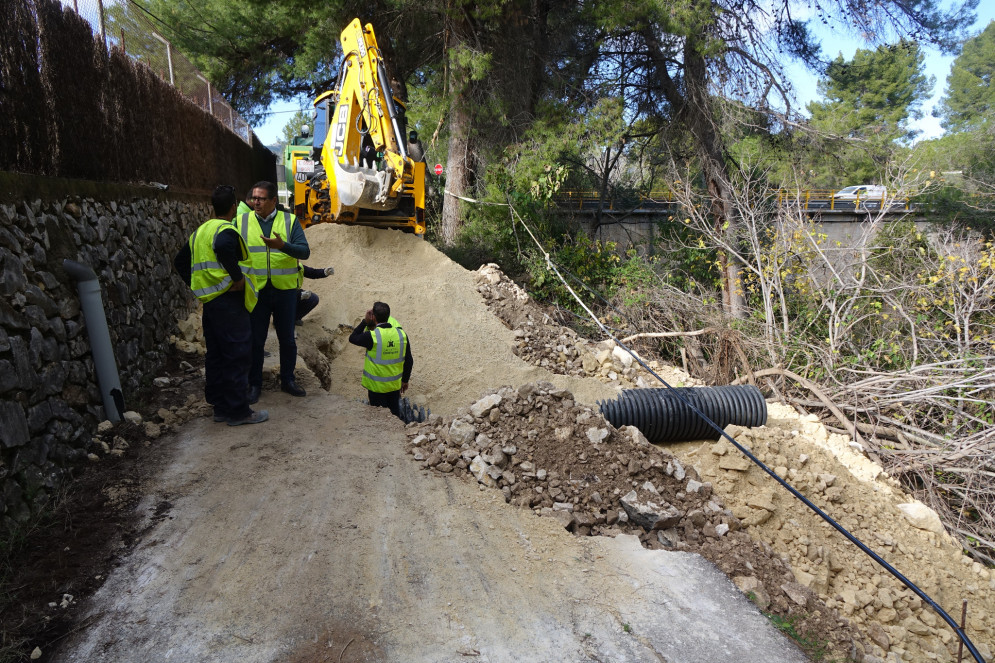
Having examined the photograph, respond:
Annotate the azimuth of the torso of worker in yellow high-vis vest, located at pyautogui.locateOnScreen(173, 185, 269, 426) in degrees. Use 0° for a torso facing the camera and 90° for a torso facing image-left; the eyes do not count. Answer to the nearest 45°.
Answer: approximately 225°

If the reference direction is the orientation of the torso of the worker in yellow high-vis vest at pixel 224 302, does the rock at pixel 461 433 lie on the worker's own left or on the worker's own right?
on the worker's own right

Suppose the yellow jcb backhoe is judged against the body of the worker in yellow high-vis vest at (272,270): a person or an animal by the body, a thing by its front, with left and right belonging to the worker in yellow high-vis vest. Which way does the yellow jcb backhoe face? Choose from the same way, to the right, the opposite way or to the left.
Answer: the opposite way

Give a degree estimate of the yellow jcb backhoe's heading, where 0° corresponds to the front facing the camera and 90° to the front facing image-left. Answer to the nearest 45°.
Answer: approximately 180°

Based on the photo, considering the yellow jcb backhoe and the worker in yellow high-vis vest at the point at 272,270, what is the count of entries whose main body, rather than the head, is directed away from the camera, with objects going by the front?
1

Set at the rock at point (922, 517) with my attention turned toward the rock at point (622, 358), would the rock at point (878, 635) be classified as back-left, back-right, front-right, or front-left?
back-left

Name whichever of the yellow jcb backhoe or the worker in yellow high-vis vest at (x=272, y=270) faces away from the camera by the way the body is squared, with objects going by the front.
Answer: the yellow jcb backhoe

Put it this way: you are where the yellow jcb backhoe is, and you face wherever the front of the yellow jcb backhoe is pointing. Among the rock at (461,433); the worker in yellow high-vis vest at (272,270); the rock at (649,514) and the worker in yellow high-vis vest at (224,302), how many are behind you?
4

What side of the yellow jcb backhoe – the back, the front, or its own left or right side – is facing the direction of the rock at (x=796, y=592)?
back

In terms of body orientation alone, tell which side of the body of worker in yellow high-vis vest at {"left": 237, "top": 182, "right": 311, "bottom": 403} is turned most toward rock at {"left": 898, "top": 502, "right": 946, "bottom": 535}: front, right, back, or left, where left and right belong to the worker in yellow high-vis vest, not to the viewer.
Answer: left

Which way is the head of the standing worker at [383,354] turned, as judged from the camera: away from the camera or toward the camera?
away from the camera

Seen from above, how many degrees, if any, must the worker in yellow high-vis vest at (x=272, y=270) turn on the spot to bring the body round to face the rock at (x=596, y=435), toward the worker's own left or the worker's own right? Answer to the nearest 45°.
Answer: approximately 45° to the worker's own left
